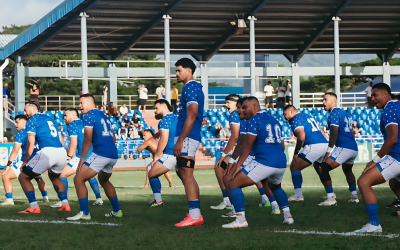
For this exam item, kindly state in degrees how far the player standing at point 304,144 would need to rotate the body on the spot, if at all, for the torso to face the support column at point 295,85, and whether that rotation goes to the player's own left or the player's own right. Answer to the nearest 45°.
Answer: approximately 45° to the player's own right

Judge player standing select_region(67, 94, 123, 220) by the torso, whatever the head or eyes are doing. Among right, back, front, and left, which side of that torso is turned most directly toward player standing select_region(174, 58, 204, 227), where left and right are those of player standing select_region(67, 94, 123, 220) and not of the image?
back

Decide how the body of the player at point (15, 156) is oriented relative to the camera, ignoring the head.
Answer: to the viewer's left

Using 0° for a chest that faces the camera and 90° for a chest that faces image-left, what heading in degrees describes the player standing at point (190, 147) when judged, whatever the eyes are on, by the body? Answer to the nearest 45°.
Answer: approximately 90°

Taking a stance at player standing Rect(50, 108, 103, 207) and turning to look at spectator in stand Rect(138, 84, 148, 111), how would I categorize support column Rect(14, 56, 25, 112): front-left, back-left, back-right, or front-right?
front-left

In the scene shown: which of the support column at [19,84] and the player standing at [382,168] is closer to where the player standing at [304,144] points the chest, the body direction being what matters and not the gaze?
the support column

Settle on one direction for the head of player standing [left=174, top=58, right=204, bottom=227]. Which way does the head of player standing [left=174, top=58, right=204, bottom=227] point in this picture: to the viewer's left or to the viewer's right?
to the viewer's left

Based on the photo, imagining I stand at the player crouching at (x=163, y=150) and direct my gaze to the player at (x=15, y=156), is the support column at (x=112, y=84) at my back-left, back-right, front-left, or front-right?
front-right

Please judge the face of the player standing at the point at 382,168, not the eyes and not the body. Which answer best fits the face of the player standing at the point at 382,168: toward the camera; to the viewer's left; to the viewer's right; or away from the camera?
to the viewer's left

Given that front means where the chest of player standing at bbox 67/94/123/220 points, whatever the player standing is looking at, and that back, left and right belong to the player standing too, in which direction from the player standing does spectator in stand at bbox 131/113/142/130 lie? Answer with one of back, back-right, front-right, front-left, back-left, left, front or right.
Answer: front-right

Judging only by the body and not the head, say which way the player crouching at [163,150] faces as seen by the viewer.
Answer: to the viewer's left

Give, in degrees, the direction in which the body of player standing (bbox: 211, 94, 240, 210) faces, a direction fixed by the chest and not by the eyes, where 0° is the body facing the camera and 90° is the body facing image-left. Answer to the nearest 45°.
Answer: approximately 90°

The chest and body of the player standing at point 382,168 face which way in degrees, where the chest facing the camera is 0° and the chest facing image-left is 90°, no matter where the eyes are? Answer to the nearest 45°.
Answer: approximately 90°

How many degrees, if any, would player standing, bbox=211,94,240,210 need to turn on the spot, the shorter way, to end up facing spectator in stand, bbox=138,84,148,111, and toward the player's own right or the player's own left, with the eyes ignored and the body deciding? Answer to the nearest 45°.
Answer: approximately 90° to the player's own right

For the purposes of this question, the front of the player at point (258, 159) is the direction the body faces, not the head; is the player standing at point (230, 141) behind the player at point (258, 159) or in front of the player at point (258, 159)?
in front

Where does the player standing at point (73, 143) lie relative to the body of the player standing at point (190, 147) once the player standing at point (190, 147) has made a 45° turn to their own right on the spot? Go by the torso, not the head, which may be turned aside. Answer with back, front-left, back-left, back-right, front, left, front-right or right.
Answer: front

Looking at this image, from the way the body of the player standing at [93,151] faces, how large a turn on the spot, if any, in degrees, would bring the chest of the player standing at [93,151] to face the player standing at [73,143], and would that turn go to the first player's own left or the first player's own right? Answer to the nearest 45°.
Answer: approximately 45° to the first player's own right

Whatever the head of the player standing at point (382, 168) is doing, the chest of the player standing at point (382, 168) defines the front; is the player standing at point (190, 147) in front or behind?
in front
